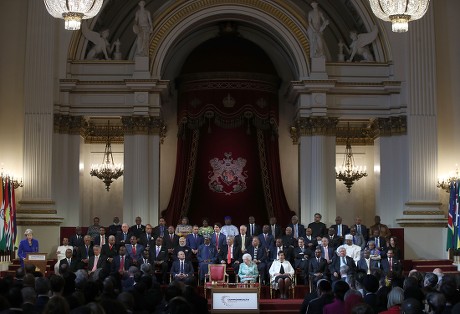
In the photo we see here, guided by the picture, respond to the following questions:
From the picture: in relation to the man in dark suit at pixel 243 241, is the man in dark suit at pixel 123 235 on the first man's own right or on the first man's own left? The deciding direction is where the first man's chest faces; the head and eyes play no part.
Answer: on the first man's own right

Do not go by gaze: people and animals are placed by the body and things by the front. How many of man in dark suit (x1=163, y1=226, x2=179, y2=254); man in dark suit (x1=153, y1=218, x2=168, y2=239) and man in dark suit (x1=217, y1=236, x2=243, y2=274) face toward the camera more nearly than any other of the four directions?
3

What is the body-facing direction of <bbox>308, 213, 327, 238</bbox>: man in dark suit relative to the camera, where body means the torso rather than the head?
toward the camera

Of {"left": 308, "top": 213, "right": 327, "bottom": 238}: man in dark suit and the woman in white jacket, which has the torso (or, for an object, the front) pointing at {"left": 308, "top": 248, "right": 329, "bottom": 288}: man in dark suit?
{"left": 308, "top": 213, "right": 327, "bottom": 238}: man in dark suit

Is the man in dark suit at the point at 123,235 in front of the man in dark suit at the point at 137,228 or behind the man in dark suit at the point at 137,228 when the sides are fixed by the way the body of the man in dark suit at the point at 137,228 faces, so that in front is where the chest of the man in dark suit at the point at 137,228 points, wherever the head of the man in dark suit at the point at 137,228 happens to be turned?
in front

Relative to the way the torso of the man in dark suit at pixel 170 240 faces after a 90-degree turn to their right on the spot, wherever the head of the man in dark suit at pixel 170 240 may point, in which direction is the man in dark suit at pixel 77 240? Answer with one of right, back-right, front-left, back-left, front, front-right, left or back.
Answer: front

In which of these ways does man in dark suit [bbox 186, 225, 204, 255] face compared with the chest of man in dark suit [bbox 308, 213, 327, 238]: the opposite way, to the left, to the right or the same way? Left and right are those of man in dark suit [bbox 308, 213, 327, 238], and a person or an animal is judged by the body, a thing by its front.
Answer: the same way

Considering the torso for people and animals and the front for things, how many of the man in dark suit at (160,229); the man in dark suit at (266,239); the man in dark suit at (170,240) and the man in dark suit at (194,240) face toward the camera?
4

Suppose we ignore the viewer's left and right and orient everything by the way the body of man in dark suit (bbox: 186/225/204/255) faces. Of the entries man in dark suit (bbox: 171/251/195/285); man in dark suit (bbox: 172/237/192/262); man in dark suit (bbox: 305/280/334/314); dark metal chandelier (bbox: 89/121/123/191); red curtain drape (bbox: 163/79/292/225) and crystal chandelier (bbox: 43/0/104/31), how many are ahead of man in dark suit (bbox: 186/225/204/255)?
4

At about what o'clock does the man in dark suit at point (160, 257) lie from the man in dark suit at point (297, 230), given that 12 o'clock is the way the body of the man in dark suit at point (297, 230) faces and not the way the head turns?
the man in dark suit at point (160, 257) is roughly at 2 o'clock from the man in dark suit at point (297, 230).

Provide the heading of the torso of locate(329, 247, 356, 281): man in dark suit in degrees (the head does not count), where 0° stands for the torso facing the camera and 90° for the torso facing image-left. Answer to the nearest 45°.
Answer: approximately 0°

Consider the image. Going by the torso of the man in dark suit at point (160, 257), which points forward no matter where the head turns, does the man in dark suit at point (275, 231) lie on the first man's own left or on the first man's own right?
on the first man's own left

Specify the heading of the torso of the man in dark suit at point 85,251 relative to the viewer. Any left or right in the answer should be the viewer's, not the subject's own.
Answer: facing the viewer

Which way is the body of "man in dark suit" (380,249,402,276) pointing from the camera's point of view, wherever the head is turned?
toward the camera

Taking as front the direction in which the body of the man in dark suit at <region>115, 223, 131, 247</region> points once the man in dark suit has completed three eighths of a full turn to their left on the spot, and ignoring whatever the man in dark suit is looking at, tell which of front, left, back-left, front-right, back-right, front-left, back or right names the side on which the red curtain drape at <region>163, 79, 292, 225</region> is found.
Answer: front

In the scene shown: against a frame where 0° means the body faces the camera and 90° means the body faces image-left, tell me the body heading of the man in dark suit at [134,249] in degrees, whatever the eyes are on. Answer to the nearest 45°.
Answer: approximately 0°
